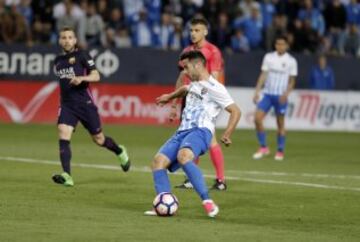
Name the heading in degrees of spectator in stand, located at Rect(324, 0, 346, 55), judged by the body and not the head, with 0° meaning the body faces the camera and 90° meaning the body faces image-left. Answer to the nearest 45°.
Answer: approximately 0°

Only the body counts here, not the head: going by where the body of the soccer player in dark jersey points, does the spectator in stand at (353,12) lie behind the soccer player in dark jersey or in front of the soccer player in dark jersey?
behind

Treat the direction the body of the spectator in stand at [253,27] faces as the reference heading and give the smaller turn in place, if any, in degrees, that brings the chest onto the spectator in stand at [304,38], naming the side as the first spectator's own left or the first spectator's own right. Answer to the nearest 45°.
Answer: approximately 90° to the first spectator's own left

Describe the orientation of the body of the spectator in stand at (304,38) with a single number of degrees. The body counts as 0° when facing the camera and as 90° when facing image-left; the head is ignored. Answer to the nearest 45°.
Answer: approximately 0°

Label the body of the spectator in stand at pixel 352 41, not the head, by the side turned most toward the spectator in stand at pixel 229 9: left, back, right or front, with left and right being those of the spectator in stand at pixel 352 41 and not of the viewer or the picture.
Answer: right
